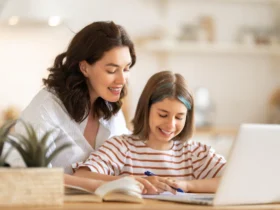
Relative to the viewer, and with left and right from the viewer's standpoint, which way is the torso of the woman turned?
facing the viewer and to the right of the viewer

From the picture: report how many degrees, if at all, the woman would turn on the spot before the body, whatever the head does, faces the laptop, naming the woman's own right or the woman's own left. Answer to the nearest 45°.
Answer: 0° — they already face it

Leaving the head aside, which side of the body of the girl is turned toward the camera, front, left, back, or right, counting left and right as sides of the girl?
front

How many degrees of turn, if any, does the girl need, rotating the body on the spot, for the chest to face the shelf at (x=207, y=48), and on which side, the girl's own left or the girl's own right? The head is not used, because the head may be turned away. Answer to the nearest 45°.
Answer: approximately 180°

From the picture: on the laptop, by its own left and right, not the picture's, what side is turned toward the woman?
front

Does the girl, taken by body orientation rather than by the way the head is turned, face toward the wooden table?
yes

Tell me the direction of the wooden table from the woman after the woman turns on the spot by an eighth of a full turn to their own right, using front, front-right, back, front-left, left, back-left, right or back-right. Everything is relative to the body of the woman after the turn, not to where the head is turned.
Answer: front

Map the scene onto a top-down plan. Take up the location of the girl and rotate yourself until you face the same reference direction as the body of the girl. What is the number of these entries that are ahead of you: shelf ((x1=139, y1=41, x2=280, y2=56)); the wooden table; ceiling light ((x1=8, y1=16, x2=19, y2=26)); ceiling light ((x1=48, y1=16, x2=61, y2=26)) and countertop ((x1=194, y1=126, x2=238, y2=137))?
1

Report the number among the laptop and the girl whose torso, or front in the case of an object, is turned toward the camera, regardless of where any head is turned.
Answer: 1

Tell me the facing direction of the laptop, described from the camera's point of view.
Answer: facing away from the viewer and to the left of the viewer

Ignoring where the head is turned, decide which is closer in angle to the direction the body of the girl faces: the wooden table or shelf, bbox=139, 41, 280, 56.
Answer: the wooden table

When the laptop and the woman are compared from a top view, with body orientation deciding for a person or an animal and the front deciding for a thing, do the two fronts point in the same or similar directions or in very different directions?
very different directions

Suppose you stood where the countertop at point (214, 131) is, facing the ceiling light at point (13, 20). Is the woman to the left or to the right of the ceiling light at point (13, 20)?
left

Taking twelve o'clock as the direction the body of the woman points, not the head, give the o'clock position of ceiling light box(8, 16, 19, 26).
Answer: The ceiling light is roughly at 7 o'clock from the woman.
